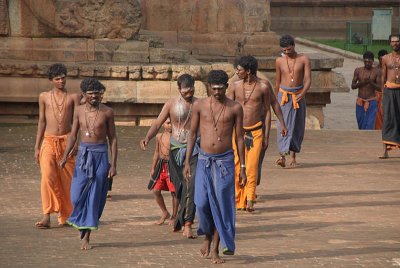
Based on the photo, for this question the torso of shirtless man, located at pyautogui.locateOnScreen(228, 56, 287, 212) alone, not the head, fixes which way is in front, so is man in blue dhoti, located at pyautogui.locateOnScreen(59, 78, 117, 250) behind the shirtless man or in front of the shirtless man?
in front

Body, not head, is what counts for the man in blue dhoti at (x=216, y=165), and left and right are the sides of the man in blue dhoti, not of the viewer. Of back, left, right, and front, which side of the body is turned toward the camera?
front

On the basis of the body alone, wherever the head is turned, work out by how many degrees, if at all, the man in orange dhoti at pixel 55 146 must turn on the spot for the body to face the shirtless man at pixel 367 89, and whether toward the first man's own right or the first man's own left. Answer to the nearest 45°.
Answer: approximately 135° to the first man's own left

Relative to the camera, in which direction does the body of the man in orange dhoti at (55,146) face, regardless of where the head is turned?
toward the camera

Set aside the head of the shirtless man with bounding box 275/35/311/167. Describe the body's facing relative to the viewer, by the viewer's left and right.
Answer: facing the viewer

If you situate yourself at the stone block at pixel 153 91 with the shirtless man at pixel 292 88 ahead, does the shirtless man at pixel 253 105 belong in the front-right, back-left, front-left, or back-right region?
front-right

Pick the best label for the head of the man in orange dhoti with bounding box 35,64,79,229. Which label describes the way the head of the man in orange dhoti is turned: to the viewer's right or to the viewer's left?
to the viewer's right

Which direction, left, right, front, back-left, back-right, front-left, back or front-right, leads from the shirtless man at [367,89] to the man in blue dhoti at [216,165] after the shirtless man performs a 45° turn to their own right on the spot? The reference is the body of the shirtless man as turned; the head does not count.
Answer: front-left

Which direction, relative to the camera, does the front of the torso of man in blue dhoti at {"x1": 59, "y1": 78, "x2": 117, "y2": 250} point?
toward the camera
